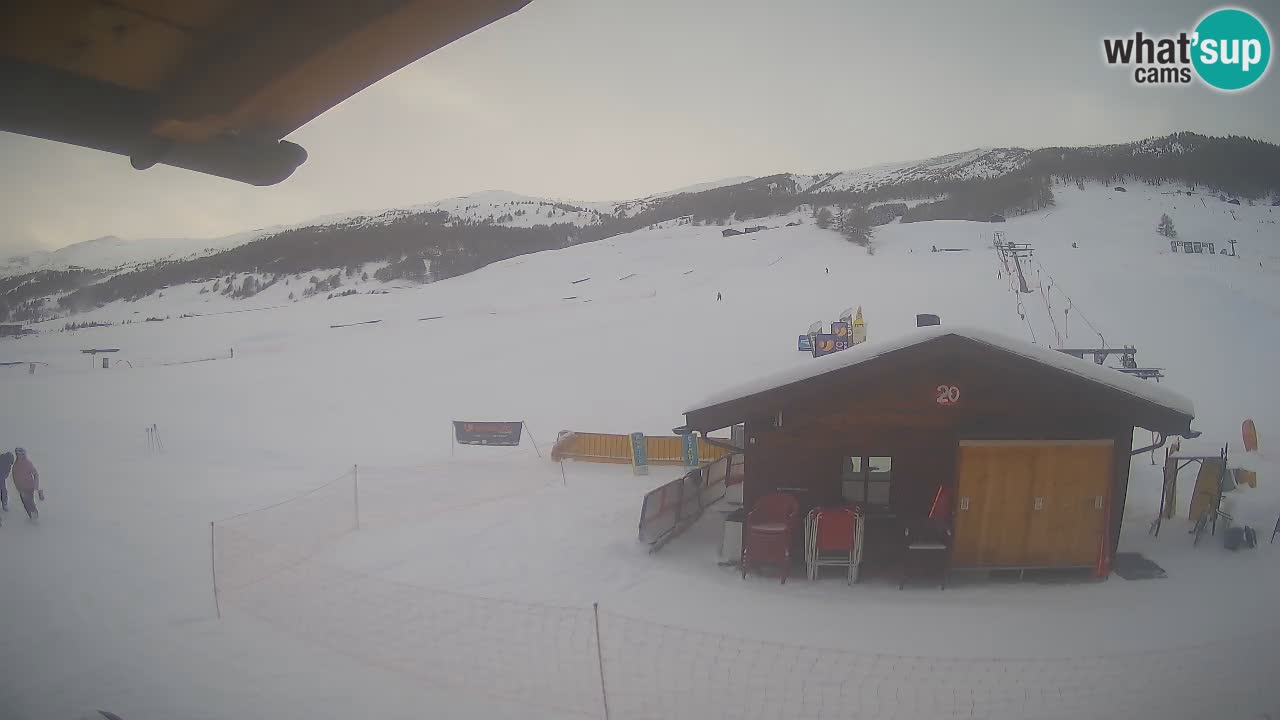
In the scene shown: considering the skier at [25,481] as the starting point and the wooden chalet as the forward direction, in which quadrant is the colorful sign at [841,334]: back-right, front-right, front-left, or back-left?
front-left

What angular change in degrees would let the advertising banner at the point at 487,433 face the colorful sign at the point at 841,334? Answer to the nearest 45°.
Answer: approximately 90° to its left

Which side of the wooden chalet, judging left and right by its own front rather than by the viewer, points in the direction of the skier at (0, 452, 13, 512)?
right

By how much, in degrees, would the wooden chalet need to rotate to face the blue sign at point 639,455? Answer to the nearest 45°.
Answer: approximately 135° to its right

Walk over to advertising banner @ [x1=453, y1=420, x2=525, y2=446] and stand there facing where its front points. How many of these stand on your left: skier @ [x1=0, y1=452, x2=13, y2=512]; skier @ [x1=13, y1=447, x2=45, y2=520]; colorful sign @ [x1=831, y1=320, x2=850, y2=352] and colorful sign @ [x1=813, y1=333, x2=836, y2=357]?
2

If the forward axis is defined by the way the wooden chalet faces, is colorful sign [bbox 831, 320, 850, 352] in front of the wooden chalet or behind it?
behind

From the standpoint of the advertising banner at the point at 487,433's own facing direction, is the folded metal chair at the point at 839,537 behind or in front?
in front

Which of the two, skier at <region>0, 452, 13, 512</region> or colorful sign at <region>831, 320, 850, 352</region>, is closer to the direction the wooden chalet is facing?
the skier

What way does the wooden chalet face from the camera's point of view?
toward the camera

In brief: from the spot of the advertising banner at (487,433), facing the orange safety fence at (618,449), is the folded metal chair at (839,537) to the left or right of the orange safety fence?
right

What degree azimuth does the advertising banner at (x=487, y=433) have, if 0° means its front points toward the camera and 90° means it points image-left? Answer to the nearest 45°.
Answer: approximately 0°
